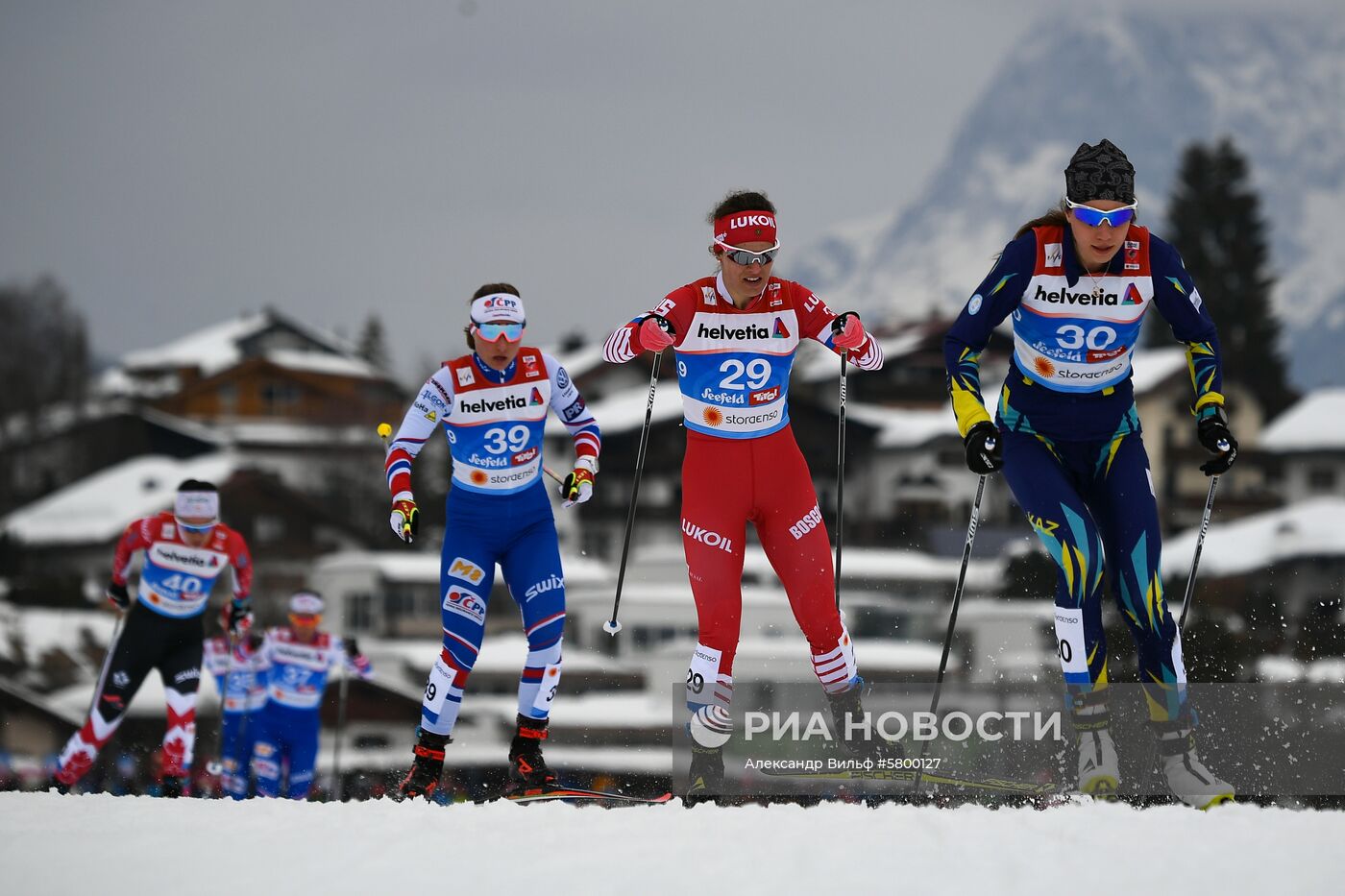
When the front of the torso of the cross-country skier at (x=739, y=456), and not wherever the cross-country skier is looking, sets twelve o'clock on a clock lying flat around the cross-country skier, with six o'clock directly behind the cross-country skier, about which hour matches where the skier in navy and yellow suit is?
The skier in navy and yellow suit is roughly at 10 o'clock from the cross-country skier.

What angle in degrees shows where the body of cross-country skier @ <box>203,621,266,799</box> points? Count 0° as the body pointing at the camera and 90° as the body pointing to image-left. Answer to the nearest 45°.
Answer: approximately 0°

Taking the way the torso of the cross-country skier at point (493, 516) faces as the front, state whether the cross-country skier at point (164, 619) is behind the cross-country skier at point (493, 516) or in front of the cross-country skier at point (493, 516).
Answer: behind

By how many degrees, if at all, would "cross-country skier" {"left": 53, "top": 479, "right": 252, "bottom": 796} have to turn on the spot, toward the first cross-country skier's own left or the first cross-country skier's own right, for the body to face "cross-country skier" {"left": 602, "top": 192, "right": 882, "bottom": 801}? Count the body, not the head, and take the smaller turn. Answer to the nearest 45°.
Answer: approximately 45° to the first cross-country skier's own left

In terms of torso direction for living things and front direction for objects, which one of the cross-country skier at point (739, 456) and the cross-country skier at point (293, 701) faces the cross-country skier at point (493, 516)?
the cross-country skier at point (293, 701)
